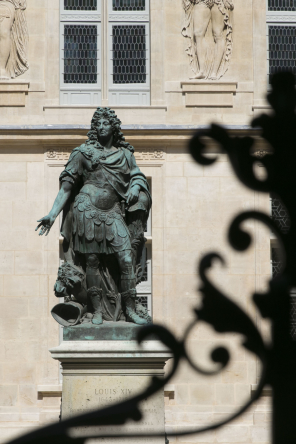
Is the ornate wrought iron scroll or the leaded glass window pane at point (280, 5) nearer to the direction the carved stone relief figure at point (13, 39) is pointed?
the ornate wrought iron scroll

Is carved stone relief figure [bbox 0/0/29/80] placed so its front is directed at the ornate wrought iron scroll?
yes

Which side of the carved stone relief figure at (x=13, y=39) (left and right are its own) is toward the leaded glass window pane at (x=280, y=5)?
left

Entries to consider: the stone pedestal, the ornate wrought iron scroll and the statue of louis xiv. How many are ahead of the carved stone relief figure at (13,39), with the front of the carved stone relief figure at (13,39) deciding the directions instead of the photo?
3

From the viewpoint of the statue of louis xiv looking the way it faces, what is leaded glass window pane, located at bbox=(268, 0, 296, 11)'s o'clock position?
The leaded glass window pane is roughly at 7 o'clock from the statue of louis xiv.

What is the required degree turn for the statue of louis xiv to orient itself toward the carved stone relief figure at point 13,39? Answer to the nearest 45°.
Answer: approximately 180°

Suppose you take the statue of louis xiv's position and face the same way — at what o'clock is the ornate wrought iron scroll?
The ornate wrought iron scroll is roughly at 12 o'clock from the statue of louis xiv.

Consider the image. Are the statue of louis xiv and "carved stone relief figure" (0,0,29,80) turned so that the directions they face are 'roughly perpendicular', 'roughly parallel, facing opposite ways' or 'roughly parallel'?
roughly parallel

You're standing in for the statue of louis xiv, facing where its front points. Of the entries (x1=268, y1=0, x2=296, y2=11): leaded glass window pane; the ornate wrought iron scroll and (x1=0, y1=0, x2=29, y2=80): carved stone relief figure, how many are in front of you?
1

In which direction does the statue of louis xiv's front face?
toward the camera

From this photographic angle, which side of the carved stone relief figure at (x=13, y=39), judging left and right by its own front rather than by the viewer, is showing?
front

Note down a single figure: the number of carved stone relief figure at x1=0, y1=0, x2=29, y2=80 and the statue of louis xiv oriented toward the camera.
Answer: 2
